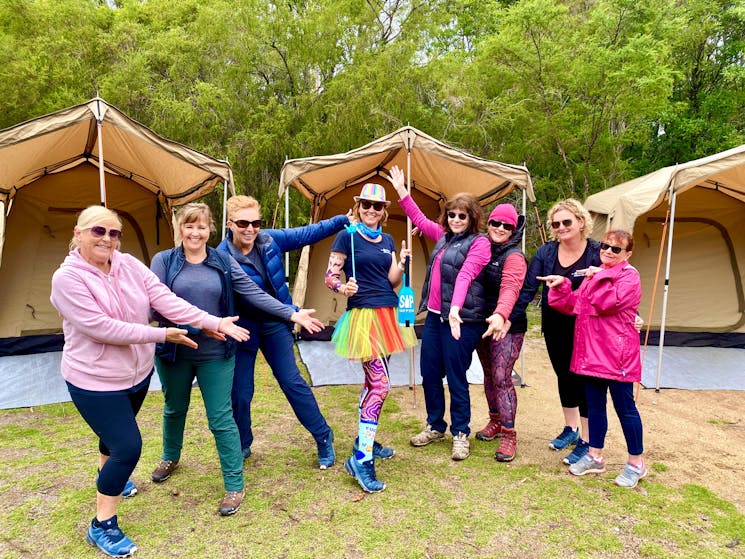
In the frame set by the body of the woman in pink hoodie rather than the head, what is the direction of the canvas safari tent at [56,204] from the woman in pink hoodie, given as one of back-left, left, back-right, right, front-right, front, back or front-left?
back-left

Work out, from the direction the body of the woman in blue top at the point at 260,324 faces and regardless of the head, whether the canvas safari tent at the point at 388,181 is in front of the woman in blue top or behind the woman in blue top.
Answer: behind

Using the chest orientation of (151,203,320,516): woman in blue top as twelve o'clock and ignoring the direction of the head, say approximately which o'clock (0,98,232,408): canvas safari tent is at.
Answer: The canvas safari tent is roughly at 5 o'clock from the woman in blue top.

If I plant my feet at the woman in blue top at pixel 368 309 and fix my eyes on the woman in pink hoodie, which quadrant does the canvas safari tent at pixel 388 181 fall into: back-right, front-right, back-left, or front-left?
back-right

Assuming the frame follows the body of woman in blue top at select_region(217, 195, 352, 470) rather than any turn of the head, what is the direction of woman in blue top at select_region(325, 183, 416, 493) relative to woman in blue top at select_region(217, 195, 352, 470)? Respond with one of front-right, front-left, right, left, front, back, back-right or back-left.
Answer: left

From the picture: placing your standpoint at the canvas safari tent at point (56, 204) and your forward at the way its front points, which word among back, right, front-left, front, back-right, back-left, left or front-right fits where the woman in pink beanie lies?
front-left

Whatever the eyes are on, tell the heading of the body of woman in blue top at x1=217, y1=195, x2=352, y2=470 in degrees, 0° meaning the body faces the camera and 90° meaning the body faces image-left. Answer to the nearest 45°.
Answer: approximately 0°

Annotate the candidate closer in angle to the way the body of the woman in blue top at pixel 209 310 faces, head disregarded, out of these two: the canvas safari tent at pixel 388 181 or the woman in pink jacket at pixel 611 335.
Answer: the woman in pink jacket

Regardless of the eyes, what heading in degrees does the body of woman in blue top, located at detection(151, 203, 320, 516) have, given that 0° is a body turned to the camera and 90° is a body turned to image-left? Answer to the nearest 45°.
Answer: approximately 0°

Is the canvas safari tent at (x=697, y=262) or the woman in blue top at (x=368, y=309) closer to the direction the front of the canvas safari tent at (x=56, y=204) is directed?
the woman in blue top

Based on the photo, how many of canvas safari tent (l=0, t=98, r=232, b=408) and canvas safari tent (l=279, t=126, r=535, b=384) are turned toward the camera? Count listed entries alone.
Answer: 2

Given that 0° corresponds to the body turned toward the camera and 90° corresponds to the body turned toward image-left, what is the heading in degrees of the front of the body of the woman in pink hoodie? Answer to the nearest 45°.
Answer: approximately 315°

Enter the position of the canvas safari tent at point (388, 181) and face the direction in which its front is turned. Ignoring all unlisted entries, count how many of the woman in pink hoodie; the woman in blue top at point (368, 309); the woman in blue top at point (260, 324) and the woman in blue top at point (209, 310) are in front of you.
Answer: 4
